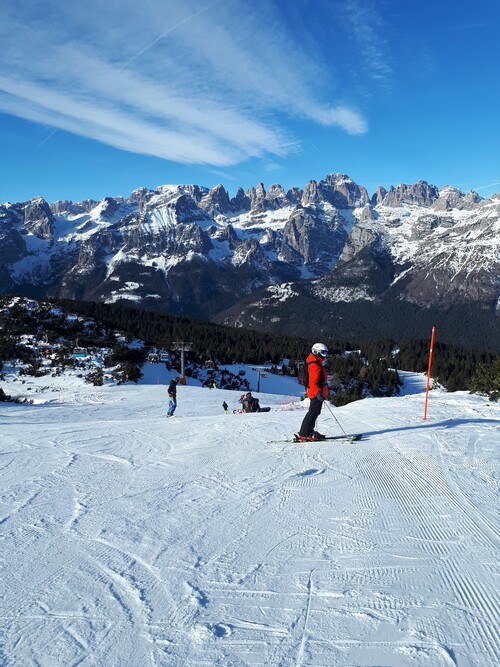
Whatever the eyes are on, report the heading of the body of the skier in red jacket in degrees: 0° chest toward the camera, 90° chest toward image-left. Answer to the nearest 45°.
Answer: approximately 270°

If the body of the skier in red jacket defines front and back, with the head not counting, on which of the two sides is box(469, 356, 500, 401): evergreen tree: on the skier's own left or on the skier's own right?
on the skier's own left
